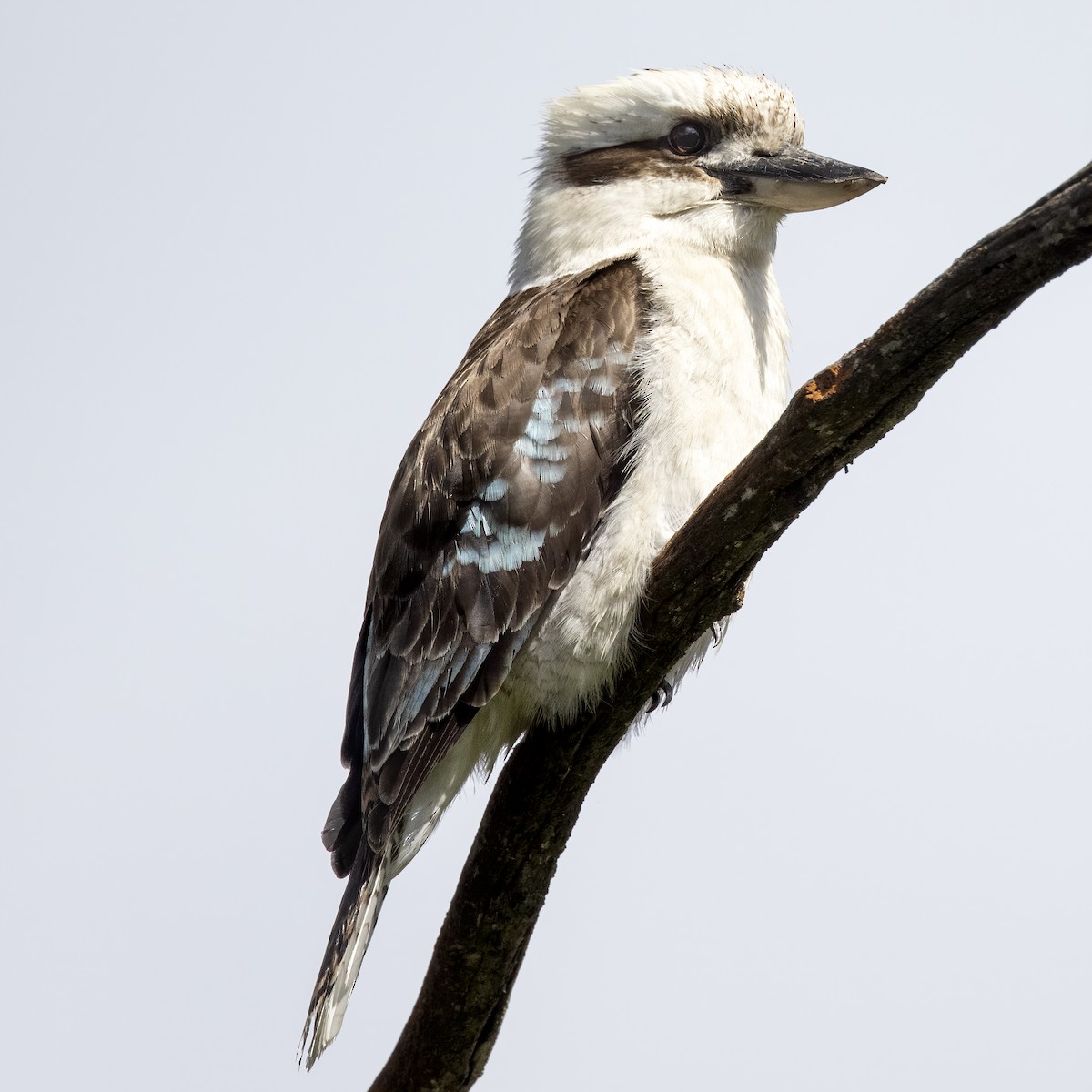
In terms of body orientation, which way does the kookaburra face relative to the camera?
to the viewer's right
